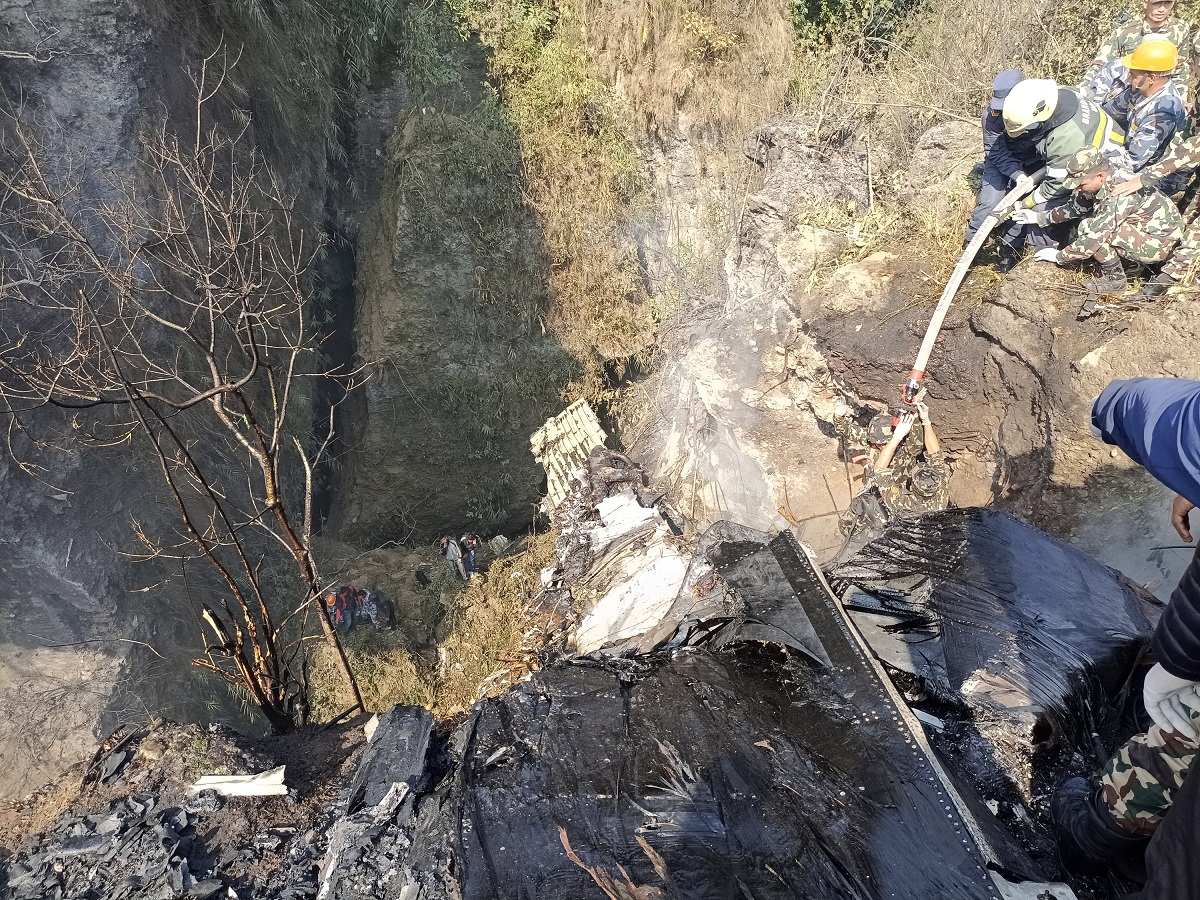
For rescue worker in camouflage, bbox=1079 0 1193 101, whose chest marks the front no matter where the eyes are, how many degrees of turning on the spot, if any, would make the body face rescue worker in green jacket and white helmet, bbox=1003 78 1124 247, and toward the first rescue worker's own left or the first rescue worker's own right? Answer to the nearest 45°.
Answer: approximately 45° to the first rescue worker's own right

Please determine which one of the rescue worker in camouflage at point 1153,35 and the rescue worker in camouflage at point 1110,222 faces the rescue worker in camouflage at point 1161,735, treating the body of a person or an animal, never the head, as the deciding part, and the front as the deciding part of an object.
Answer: the rescue worker in camouflage at point 1153,35

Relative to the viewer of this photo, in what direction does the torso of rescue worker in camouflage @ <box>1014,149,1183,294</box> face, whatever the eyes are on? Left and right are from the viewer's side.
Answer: facing to the left of the viewer

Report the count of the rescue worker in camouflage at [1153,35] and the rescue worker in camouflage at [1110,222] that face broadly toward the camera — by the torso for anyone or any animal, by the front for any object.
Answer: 1

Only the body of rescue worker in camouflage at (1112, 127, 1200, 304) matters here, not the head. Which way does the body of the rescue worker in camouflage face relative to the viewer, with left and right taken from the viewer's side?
facing to the left of the viewer

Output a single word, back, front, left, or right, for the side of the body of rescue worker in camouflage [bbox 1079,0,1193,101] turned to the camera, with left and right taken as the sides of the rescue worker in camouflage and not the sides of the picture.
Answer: front

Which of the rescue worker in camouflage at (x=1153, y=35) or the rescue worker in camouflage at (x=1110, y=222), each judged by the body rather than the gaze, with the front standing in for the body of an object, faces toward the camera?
the rescue worker in camouflage at (x=1153, y=35)

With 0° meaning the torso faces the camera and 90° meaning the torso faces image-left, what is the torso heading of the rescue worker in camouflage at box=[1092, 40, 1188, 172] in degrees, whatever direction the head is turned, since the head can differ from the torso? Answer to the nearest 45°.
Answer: approximately 45°

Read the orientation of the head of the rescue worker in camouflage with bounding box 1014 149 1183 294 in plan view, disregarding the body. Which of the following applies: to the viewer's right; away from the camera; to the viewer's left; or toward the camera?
to the viewer's left

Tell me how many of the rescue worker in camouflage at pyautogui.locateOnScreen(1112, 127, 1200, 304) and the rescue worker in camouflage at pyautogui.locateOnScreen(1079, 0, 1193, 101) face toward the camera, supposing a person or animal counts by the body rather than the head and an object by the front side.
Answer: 1

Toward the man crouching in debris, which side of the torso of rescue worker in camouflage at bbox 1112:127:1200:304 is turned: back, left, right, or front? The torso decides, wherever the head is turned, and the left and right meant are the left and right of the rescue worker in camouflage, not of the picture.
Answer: front
